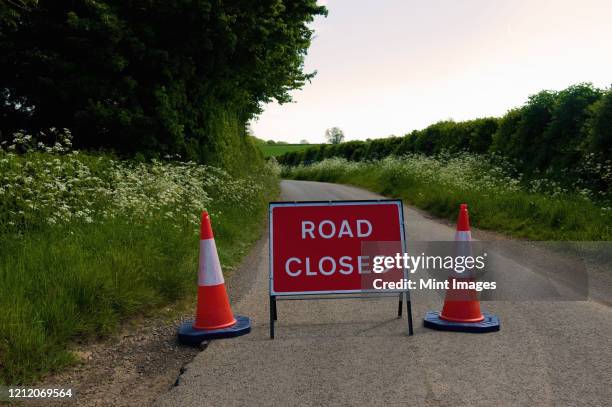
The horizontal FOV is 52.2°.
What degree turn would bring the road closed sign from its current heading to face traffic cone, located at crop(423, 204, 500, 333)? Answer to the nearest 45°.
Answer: approximately 90° to its left

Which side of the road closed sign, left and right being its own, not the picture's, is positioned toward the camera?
front

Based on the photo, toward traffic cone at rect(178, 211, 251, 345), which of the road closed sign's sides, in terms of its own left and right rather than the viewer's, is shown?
right

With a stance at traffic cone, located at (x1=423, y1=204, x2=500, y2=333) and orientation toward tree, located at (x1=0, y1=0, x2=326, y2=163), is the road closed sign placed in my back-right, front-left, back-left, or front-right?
front-left

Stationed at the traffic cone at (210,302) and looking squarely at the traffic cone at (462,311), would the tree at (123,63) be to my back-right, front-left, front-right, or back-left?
back-left

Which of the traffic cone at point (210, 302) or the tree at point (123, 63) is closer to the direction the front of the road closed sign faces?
the traffic cone

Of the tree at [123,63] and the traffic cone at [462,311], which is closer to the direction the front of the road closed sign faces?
the traffic cone

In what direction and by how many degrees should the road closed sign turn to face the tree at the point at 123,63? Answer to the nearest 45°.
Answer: approximately 135° to its right

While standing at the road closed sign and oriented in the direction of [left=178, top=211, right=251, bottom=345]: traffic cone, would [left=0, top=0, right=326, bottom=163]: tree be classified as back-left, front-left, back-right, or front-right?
front-right

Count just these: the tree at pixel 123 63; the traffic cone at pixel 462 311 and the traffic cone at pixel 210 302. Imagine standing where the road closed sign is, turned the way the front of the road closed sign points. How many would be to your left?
1
